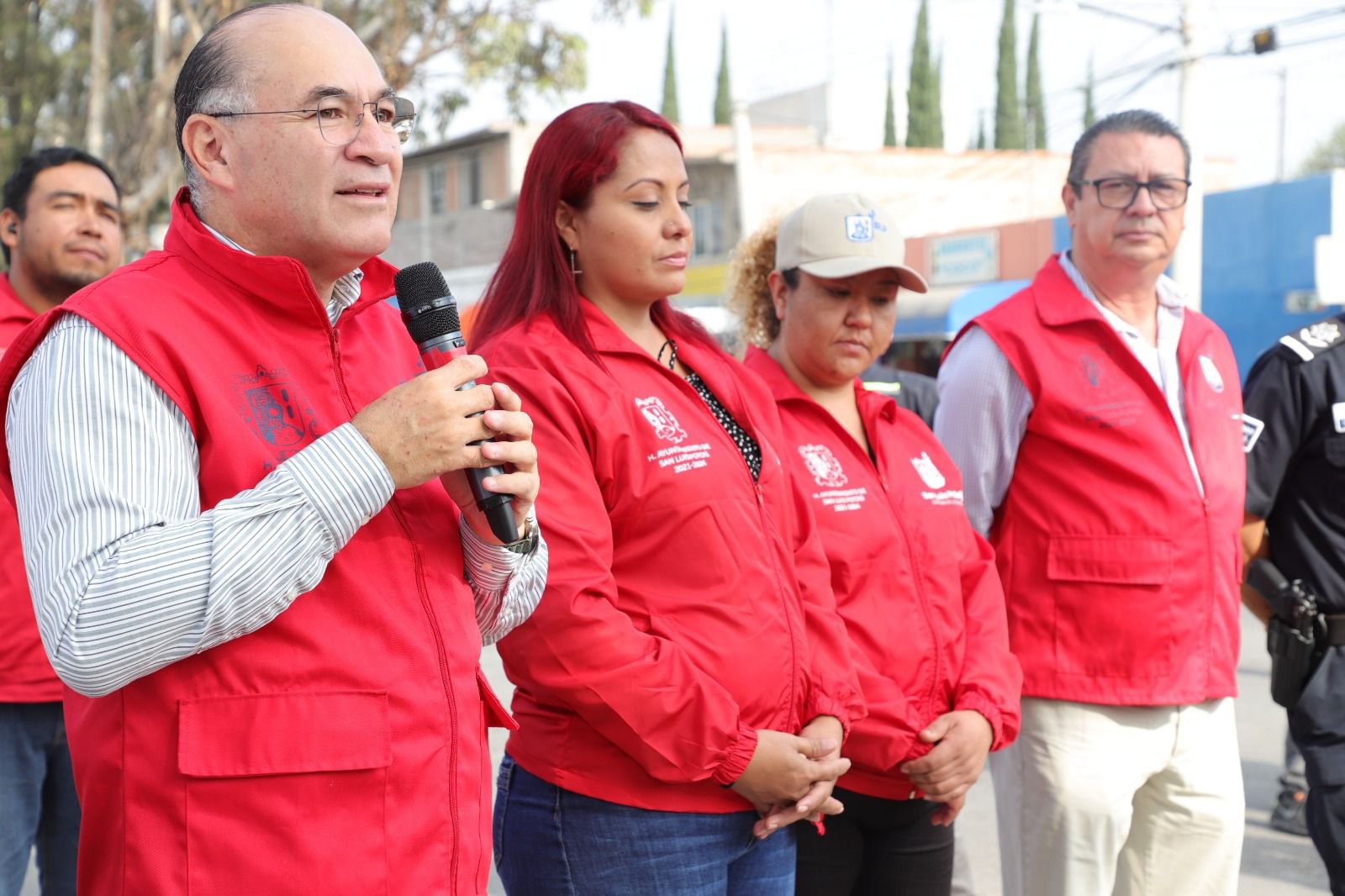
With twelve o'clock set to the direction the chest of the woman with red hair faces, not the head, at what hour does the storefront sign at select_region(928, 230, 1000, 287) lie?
The storefront sign is roughly at 8 o'clock from the woman with red hair.

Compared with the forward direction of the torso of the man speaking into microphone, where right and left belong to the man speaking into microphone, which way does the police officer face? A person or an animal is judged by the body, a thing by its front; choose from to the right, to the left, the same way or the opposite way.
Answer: to the right

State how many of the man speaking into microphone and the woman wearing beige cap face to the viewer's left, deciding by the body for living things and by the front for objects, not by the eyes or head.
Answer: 0

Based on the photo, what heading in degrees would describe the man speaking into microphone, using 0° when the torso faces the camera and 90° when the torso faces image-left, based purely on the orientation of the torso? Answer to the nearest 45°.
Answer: approximately 315°

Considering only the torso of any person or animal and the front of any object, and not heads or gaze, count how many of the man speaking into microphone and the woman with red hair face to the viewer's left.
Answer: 0

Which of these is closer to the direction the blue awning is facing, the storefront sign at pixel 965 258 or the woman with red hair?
the woman with red hair

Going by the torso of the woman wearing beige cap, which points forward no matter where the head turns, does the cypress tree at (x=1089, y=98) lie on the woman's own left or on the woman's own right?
on the woman's own left

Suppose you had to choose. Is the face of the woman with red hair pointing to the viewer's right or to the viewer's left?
to the viewer's right
